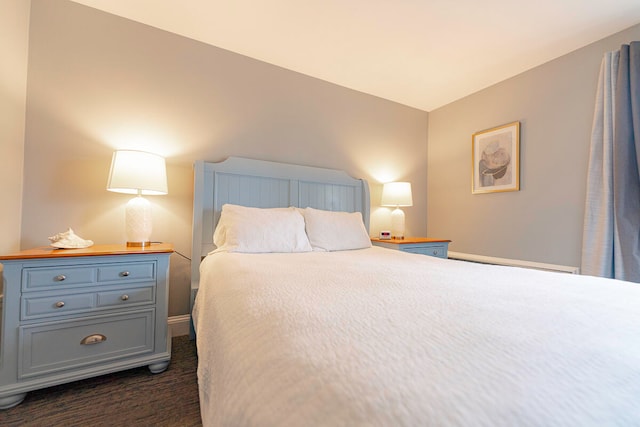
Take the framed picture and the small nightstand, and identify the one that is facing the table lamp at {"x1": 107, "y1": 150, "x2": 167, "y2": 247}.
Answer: the framed picture

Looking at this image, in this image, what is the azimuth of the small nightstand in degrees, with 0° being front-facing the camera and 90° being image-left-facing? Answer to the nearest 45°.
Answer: approximately 315°

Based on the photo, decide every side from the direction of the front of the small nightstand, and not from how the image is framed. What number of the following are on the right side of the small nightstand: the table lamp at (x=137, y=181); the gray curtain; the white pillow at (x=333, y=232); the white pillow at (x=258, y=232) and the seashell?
4

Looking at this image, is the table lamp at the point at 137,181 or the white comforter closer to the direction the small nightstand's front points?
the white comforter

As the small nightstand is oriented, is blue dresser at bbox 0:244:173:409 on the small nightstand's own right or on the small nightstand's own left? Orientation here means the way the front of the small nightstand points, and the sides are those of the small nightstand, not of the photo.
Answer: on the small nightstand's own right

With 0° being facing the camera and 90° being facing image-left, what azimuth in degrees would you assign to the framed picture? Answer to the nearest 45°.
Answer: approximately 45°

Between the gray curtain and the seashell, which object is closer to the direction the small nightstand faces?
the gray curtain

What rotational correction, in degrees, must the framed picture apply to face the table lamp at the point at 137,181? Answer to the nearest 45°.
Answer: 0° — it already faces it

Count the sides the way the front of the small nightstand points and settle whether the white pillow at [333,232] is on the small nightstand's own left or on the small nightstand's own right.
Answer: on the small nightstand's own right

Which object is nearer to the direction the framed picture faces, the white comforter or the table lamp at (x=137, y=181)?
the table lamp

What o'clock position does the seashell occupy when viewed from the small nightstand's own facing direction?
The seashell is roughly at 3 o'clock from the small nightstand.

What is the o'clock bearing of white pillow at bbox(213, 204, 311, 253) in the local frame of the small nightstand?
The white pillow is roughly at 3 o'clock from the small nightstand.

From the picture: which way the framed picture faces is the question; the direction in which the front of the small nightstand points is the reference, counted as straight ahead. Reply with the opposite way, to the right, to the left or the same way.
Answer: to the right

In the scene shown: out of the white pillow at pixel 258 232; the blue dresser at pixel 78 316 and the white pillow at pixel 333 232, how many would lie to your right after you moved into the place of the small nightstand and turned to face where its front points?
3

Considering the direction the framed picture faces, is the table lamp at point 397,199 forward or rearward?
forward

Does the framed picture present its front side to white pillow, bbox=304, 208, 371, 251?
yes
